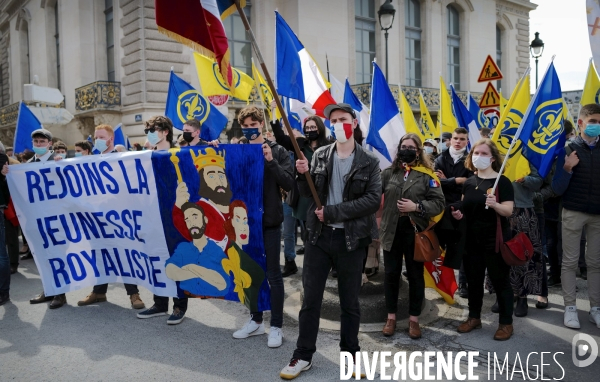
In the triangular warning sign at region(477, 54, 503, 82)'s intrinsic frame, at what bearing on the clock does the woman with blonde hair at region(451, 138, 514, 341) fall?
The woman with blonde hair is roughly at 12 o'clock from the triangular warning sign.

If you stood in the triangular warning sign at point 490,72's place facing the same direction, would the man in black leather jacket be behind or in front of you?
in front

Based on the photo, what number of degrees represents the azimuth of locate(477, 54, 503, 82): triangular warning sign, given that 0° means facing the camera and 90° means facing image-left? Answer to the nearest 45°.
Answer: approximately 0°

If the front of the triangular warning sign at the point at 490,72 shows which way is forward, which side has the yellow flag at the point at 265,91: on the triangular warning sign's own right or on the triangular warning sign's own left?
on the triangular warning sign's own right

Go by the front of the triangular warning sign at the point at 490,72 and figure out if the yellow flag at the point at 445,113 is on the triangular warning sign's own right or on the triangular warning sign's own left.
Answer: on the triangular warning sign's own right

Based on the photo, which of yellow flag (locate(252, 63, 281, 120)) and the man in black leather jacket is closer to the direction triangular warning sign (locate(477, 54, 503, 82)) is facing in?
the man in black leather jacket

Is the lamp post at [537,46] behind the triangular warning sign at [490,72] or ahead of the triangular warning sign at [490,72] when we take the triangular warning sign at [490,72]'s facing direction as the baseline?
behind

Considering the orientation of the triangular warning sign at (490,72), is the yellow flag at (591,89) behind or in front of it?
in front

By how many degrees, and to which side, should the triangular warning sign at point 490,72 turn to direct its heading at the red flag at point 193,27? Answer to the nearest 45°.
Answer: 0° — it already faces it

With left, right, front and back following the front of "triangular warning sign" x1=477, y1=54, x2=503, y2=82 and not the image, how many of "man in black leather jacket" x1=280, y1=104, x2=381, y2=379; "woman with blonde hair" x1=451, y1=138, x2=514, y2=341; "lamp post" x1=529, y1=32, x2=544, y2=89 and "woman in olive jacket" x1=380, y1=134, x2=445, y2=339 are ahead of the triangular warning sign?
3
